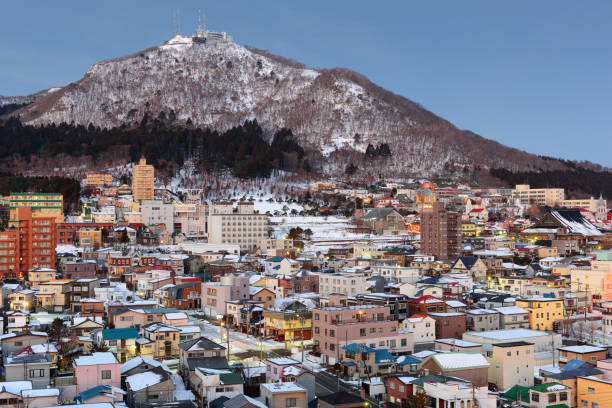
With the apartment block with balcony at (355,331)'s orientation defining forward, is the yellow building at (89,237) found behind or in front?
behind

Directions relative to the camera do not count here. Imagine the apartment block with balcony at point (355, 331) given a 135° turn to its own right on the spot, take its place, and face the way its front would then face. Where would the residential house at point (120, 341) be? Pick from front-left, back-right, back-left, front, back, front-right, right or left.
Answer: front

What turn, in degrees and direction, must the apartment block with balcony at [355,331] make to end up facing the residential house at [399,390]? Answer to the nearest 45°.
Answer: approximately 45° to its right

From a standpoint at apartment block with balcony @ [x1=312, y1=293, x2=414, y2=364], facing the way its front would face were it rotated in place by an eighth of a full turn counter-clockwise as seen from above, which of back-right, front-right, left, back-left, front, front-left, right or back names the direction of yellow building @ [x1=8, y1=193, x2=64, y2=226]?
back-left

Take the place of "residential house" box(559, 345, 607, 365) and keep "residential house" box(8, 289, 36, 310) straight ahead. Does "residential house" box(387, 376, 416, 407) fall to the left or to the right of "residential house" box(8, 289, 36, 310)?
left

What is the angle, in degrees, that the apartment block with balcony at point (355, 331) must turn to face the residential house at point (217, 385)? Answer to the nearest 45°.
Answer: approximately 90° to its right

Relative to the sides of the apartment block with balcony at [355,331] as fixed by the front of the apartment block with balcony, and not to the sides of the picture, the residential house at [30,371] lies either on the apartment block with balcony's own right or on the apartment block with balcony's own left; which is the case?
on the apartment block with balcony's own right

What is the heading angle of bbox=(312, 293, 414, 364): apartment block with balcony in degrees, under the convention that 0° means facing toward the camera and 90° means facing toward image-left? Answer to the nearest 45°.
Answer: approximately 315°

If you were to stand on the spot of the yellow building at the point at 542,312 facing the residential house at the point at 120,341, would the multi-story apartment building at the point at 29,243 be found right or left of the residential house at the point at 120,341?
right

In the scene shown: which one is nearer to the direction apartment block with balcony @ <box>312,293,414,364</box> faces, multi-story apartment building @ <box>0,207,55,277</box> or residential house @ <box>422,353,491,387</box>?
the residential house

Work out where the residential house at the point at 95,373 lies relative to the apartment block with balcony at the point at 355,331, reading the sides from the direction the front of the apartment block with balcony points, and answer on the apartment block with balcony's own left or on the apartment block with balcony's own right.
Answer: on the apartment block with balcony's own right

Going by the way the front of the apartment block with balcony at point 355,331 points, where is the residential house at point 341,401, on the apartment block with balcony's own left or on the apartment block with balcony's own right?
on the apartment block with balcony's own right

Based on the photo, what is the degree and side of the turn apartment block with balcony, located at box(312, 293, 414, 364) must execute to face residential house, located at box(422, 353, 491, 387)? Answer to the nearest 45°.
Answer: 0° — it already faces it
